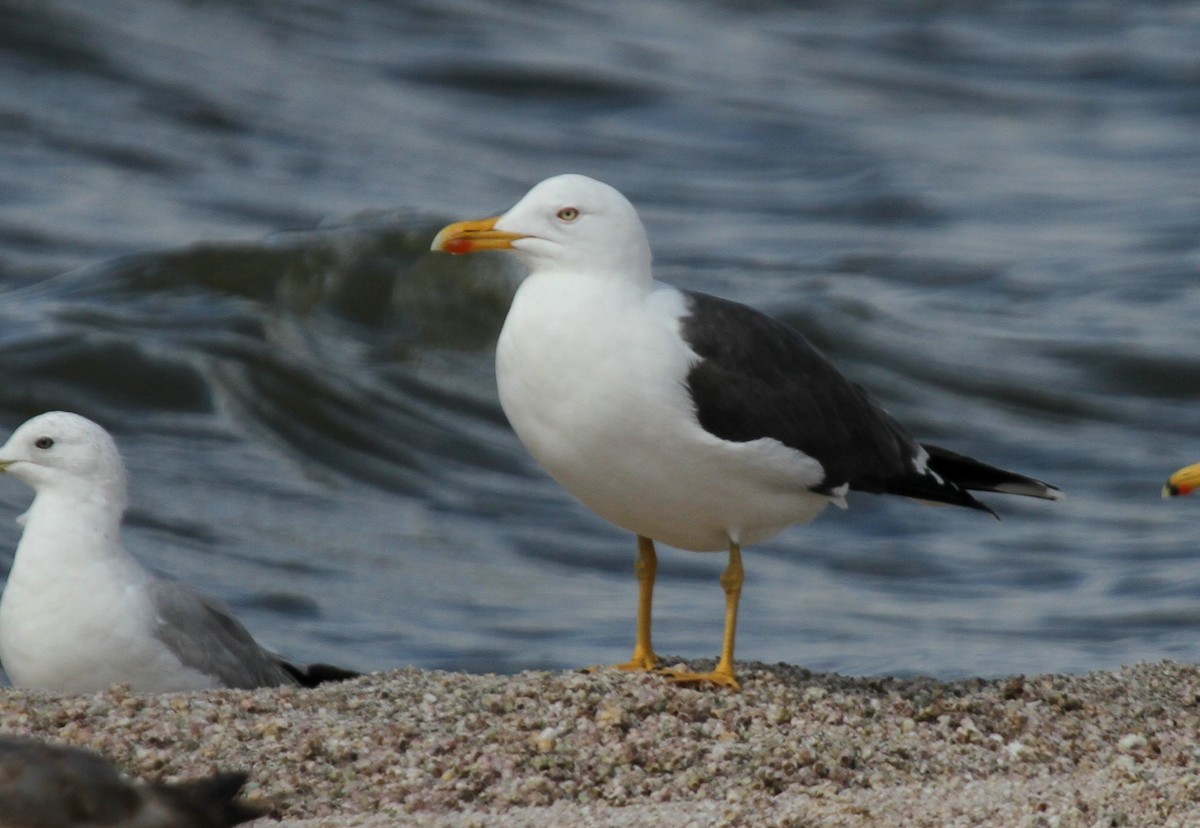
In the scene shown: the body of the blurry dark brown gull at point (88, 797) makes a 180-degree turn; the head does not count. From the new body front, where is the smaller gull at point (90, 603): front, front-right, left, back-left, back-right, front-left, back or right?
left

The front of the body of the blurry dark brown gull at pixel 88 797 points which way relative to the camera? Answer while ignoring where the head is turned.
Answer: to the viewer's left
